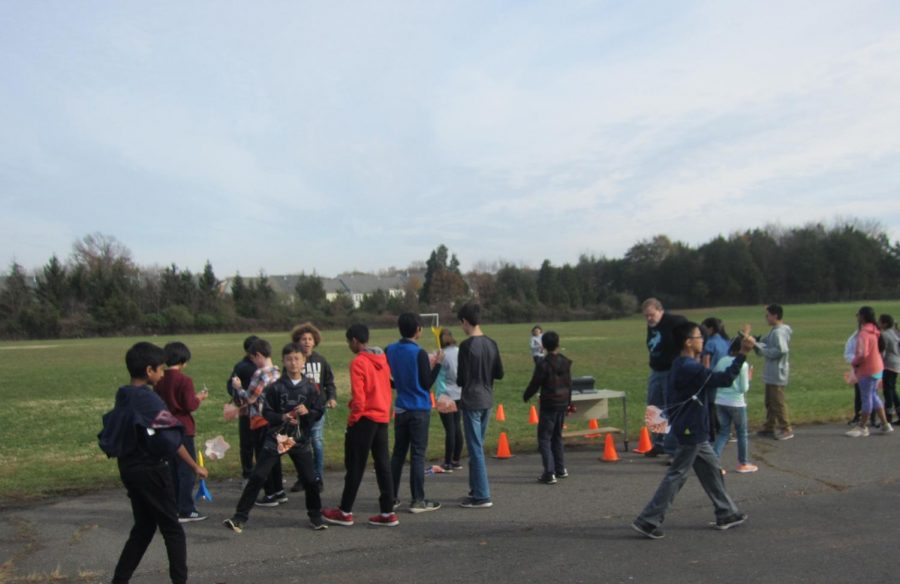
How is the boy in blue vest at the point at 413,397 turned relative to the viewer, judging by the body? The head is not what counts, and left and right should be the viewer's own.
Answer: facing away from the viewer and to the right of the viewer

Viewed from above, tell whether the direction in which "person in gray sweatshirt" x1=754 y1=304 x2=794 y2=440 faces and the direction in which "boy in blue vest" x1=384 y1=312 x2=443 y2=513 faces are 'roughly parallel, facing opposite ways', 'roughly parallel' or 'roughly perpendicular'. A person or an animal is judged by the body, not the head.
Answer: roughly perpendicular

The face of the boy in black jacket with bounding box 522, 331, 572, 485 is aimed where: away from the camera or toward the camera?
away from the camera

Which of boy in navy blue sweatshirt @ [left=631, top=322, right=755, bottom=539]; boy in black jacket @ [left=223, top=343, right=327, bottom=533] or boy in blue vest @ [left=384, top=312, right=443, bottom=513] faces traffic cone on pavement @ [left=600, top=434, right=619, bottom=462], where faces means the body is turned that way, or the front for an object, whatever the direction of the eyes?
boy in blue vest @ [left=384, top=312, right=443, bottom=513]

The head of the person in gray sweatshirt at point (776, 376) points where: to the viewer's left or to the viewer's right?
to the viewer's left

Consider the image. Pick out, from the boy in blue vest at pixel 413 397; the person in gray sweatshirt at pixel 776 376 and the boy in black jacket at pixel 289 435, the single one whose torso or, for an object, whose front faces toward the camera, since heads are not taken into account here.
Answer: the boy in black jacket

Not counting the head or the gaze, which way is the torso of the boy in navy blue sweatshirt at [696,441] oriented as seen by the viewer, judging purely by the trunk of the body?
to the viewer's right

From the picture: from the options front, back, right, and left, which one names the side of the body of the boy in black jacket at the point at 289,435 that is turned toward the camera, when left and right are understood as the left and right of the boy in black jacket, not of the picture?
front

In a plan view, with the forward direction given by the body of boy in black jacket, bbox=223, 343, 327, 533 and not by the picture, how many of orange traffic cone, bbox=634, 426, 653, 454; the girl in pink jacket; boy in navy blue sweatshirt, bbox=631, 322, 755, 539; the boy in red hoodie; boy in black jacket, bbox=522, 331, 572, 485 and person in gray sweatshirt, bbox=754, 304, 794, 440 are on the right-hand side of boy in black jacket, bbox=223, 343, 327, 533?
0

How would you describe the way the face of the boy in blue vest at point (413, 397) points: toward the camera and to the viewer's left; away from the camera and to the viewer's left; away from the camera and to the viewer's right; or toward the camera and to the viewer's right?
away from the camera and to the viewer's right

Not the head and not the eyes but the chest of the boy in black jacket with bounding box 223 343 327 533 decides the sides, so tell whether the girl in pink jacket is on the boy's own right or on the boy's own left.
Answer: on the boy's own left

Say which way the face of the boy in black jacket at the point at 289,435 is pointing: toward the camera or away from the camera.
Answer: toward the camera

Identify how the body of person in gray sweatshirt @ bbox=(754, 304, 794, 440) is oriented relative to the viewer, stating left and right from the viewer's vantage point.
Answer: facing to the left of the viewer

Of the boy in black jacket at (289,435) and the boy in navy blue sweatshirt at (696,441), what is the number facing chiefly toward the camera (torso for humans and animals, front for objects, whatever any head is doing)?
1
